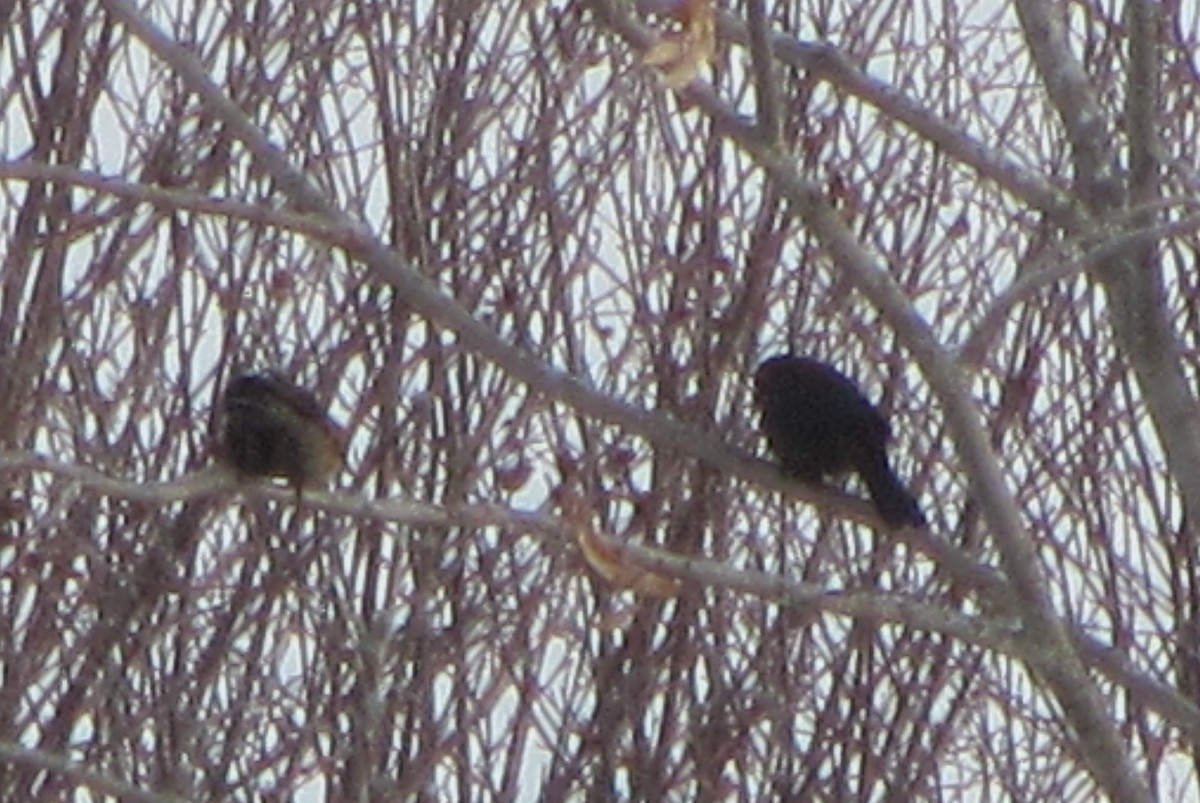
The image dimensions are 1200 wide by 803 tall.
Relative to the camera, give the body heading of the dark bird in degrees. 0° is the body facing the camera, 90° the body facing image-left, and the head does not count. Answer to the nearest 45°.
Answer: approximately 90°
